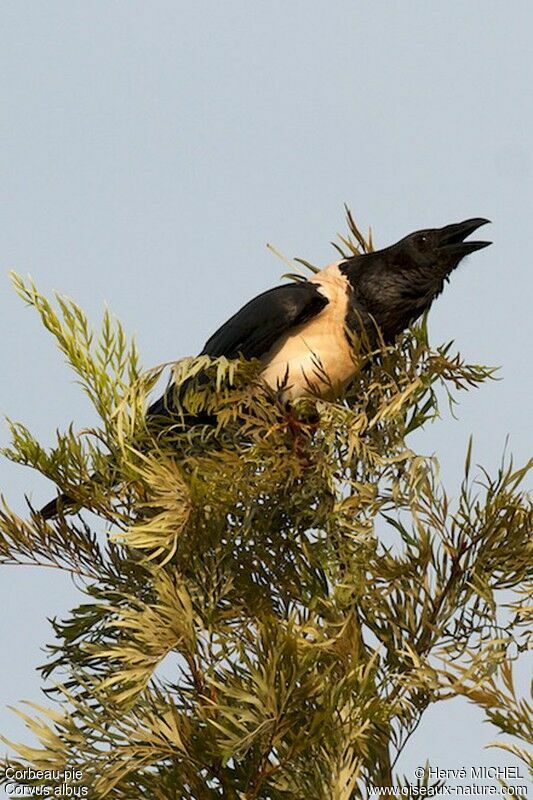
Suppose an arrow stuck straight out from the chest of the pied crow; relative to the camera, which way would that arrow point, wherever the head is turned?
to the viewer's right
